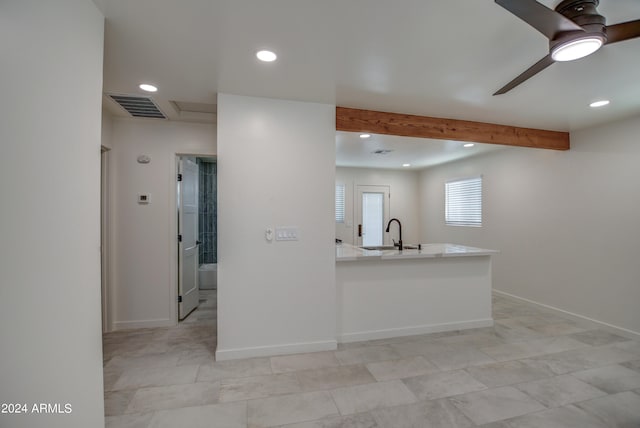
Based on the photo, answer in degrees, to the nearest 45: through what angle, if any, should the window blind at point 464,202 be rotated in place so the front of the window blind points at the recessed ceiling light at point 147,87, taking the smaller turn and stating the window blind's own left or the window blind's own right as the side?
0° — it already faces it

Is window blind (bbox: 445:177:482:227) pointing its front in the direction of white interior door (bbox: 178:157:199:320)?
yes

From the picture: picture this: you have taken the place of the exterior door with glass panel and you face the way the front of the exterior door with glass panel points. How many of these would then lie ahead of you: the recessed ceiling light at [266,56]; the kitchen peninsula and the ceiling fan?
3

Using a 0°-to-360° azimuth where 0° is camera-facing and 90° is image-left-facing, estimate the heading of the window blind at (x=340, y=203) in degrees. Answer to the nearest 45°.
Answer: approximately 0°

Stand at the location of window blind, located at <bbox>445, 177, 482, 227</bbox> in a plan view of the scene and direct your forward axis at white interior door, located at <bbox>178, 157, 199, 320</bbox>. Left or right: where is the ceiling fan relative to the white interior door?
left

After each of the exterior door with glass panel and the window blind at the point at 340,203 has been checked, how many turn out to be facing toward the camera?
2

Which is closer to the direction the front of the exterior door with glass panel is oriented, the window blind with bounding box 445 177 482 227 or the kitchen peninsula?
the kitchen peninsula

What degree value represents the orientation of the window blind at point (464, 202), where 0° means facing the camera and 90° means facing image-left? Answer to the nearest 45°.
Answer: approximately 45°

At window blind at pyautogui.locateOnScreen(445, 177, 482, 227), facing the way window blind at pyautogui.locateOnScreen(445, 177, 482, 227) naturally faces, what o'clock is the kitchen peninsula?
The kitchen peninsula is roughly at 11 o'clock from the window blind.
